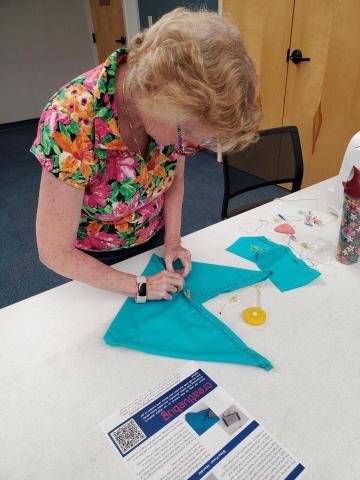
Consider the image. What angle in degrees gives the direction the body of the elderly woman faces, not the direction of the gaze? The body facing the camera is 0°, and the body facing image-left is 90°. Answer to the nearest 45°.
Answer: approximately 315°

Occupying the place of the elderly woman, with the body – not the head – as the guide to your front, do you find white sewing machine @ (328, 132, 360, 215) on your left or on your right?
on your left

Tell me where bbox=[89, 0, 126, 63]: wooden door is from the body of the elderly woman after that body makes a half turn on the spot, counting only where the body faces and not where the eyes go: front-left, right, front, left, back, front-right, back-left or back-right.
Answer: front-right

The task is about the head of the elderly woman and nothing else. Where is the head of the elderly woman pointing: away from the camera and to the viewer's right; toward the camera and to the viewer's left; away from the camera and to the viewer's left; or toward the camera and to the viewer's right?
toward the camera and to the viewer's right
